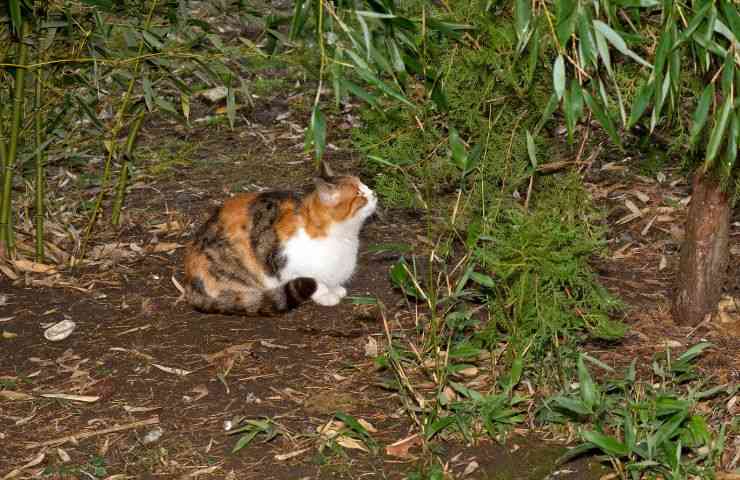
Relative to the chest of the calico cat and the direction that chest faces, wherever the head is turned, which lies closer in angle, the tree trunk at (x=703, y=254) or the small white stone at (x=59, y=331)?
the tree trunk

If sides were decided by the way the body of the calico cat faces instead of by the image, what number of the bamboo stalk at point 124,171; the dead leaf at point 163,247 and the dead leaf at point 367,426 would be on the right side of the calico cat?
1

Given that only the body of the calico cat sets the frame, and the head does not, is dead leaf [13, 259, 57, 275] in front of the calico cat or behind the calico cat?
behind

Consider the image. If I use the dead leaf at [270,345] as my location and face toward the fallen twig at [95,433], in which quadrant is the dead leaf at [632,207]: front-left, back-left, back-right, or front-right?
back-left

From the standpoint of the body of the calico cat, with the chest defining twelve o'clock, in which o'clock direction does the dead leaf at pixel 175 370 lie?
The dead leaf is roughly at 4 o'clock from the calico cat.

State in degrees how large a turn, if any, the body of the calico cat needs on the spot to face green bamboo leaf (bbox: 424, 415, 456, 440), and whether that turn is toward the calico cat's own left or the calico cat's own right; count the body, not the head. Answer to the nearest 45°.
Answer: approximately 90° to the calico cat's own right

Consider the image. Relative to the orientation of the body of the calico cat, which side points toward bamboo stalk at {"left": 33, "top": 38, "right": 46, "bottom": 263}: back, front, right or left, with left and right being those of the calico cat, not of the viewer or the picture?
back

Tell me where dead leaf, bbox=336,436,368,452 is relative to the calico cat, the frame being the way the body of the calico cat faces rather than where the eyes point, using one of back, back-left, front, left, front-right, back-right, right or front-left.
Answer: right

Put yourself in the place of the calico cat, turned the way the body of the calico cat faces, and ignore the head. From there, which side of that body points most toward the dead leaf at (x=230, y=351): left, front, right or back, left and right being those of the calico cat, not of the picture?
right

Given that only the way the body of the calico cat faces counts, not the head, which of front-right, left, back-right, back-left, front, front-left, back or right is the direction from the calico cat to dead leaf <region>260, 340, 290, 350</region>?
right

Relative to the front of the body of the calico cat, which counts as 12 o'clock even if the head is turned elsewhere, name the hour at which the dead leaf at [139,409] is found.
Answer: The dead leaf is roughly at 4 o'clock from the calico cat.

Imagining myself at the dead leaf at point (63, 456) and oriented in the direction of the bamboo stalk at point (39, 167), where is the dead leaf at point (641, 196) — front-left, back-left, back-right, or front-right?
front-right

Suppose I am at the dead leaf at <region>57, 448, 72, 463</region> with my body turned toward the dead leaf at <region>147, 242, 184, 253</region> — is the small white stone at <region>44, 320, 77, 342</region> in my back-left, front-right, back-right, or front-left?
front-left

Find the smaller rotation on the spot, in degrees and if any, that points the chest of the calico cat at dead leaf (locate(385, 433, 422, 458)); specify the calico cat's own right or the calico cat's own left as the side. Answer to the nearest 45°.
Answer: approximately 90° to the calico cat's own right

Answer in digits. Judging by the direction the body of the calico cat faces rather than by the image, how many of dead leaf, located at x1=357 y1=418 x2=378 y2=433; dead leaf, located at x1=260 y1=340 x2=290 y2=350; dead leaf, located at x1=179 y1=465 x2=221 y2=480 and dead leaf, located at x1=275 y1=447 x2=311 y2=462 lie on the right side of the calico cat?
4

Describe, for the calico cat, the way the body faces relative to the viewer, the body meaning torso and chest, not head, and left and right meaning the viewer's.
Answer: facing to the right of the viewer
